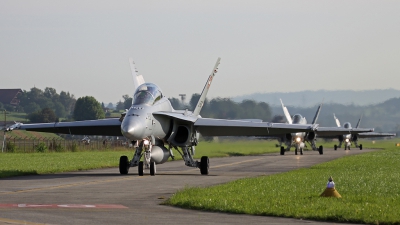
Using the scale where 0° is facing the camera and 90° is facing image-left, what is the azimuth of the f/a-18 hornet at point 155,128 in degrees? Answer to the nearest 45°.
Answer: approximately 0°
